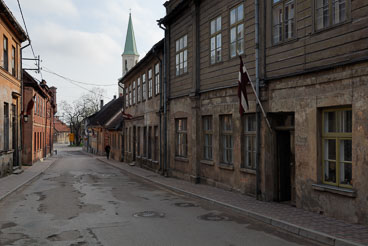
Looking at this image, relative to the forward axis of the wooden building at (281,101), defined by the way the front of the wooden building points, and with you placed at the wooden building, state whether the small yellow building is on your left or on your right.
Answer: on your right

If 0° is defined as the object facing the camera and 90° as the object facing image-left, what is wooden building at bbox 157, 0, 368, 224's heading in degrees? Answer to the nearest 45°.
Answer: approximately 45°
